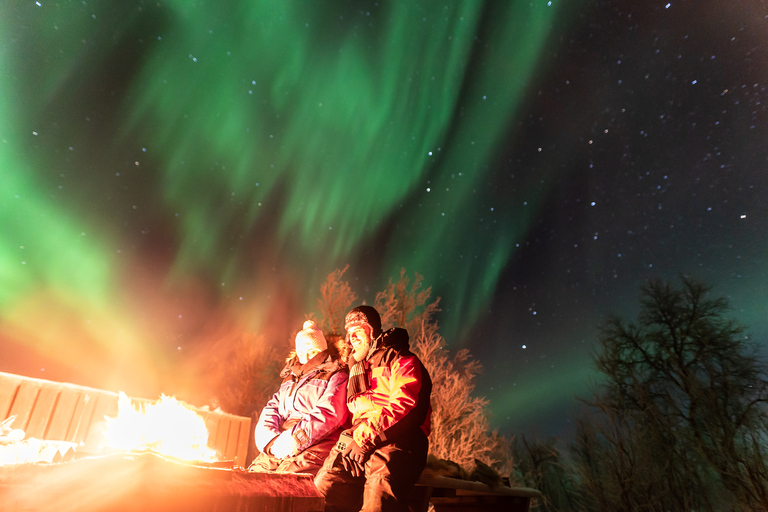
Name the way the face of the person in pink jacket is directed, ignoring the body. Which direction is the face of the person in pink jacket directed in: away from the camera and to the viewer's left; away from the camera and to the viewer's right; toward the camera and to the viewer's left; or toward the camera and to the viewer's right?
toward the camera and to the viewer's left

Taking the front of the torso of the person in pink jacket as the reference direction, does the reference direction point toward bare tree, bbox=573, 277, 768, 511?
no

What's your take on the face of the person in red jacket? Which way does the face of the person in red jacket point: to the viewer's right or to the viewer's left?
to the viewer's left

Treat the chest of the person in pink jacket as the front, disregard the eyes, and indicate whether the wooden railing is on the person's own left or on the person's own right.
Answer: on the person's own right

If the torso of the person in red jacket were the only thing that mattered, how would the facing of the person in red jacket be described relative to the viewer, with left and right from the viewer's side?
facing the viewer and to the left of the viewer

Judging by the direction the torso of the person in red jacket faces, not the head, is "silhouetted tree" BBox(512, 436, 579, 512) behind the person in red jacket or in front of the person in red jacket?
behind

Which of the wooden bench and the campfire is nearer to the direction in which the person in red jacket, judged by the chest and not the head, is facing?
the campfire

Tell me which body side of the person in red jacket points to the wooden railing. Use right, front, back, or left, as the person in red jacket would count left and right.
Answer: right

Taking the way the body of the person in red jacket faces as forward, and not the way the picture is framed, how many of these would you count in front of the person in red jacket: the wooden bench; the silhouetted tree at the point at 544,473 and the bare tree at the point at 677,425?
0

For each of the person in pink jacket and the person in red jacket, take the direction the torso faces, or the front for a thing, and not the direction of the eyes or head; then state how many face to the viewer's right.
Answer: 0

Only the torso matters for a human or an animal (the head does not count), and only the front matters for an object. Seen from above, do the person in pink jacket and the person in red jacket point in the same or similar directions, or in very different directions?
same or similar directions

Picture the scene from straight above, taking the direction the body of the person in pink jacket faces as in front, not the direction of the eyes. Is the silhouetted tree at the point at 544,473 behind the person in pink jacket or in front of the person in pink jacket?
behind

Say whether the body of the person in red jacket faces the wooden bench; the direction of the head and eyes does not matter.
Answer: no

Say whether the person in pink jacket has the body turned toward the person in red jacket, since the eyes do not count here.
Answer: no
